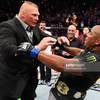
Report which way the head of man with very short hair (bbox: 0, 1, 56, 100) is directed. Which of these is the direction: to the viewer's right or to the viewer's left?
to the viewer's right

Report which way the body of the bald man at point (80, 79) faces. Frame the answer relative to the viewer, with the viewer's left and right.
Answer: facing to the left of the viewer

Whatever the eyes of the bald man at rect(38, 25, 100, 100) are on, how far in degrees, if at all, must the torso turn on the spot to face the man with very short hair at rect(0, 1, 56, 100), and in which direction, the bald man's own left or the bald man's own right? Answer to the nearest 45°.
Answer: approximately 45° to the bald man's own right
